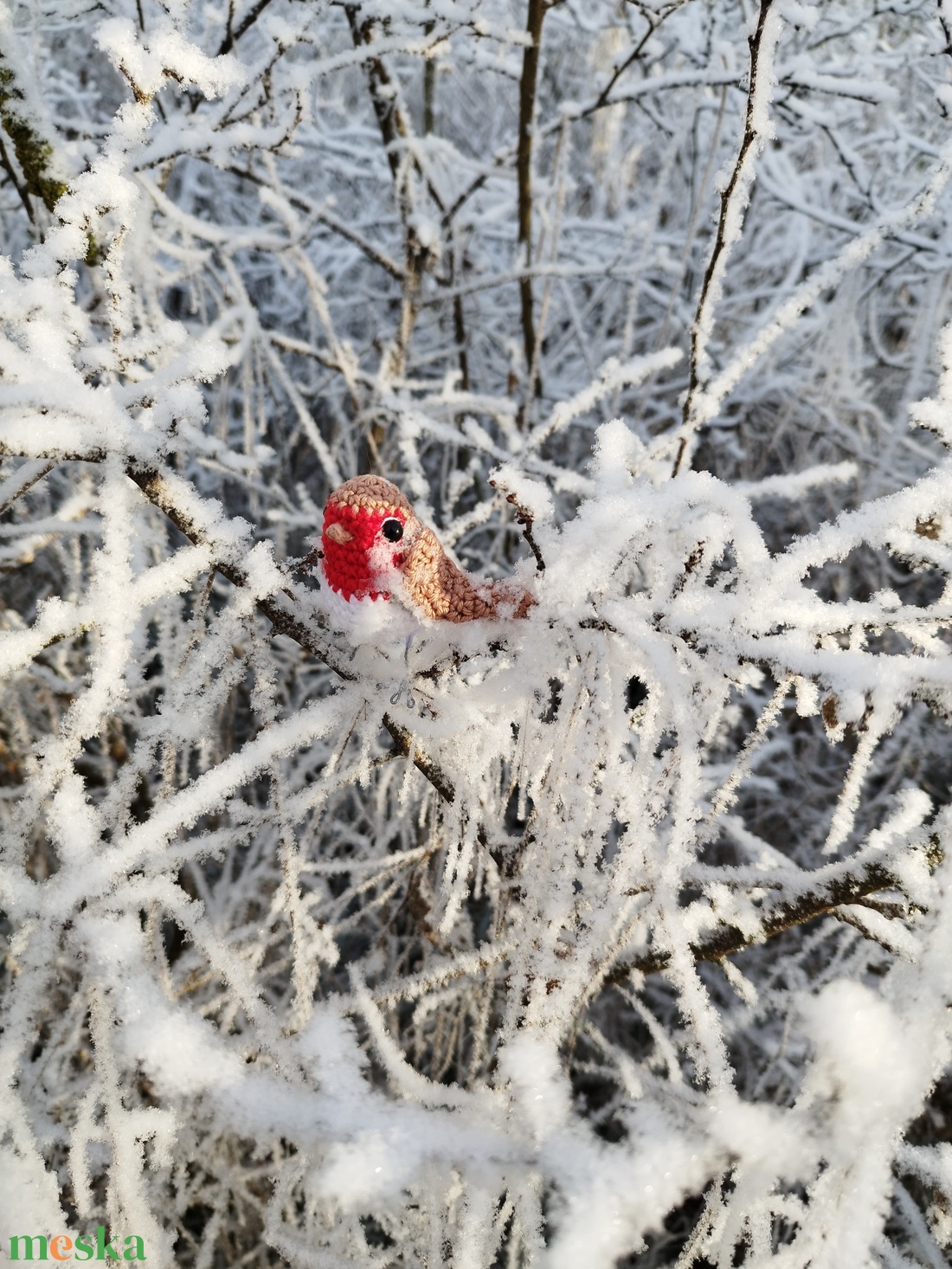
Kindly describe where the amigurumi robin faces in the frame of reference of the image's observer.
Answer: facing the viewer and to the left of the viewer
